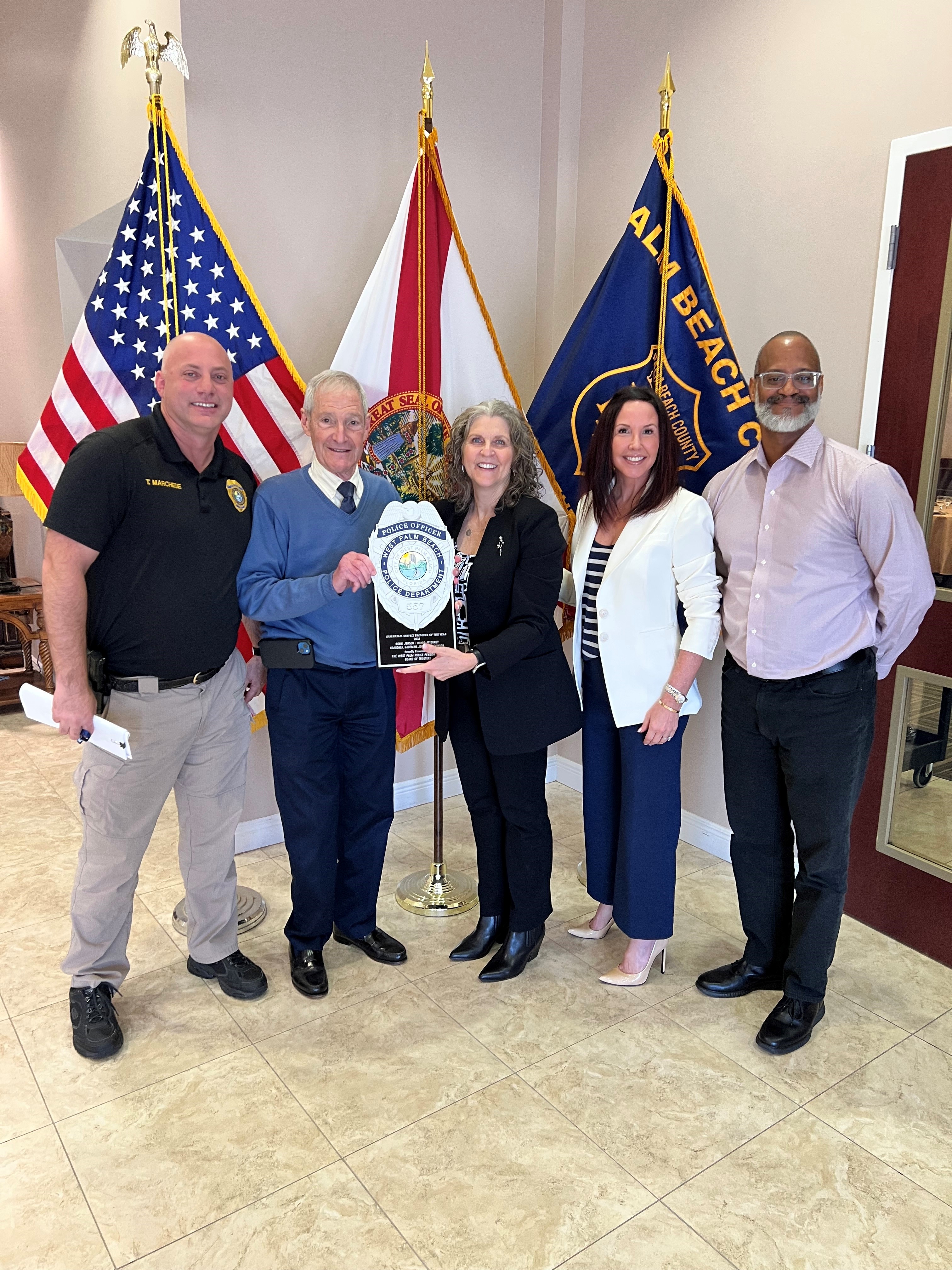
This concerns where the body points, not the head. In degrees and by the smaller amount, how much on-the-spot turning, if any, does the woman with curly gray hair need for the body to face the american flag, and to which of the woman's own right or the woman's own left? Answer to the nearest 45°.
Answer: approximately 90° to the woman's own right

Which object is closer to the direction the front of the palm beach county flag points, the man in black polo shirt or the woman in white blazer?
the woman in white blazer

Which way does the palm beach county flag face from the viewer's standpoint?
toward the camera

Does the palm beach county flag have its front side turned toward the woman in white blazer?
yes

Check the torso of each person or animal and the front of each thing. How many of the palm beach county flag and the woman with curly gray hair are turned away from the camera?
0

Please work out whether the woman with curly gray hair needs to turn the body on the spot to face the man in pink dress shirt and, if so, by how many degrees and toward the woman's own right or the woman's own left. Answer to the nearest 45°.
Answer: approximately 135° to the woman's own left

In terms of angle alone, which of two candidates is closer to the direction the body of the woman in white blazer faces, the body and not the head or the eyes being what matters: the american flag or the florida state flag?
the american flag

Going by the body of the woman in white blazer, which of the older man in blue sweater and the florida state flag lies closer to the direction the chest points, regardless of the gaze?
the older man in blue sweater

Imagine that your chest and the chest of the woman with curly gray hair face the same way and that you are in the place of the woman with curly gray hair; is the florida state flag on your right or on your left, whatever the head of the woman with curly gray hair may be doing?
on your right
